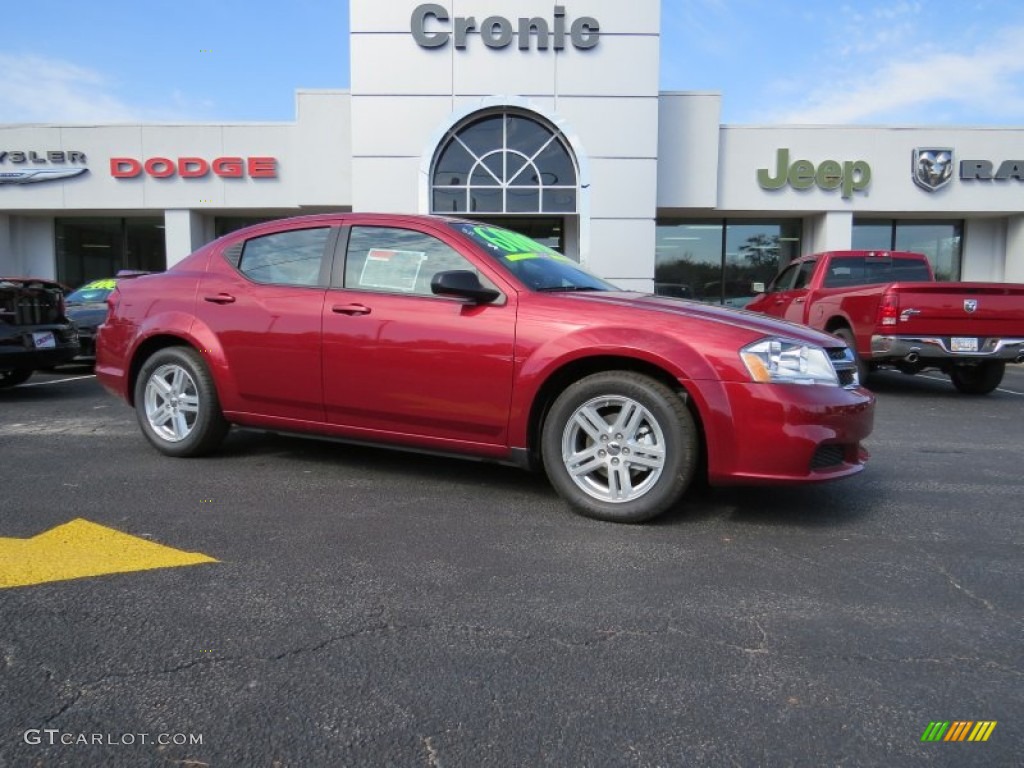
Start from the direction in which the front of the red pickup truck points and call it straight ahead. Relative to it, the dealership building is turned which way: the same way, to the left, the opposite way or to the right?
the opposite way

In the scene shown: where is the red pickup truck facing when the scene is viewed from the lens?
facing away from the viewer and to the left of the viewer

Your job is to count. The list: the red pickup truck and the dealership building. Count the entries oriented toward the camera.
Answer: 1

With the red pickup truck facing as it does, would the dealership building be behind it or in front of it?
in front

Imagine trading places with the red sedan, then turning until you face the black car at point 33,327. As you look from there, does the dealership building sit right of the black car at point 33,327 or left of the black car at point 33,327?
right

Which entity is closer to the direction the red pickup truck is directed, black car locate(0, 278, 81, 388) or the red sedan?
the black car

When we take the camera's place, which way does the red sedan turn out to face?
facing the viewer and to the right of the viewer

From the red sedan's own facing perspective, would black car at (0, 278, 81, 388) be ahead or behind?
behind

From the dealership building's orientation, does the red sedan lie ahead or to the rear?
ahead

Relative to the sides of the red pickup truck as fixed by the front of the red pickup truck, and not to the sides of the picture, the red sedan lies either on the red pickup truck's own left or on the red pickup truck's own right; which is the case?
on the red pickup truck's own left

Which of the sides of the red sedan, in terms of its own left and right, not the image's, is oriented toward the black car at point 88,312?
back

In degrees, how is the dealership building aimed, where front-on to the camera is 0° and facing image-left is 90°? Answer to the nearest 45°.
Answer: approximately 0°

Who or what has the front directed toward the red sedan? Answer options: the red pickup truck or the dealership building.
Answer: the dealership building

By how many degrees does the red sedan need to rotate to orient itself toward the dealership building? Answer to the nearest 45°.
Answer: approximately 135° to its left
